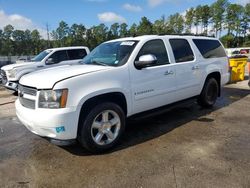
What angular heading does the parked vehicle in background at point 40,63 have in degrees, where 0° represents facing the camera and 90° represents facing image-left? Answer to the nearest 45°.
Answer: approximately 45°

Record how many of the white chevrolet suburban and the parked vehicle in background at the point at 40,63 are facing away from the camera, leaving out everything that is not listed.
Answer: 0

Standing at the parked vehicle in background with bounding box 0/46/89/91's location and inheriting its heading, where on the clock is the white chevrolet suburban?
The white chevrolet suburban is roughly at 10 o'clock from the parked vehicle in background.

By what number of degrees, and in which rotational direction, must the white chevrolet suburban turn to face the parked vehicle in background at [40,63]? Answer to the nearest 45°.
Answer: approximately 90° to its right

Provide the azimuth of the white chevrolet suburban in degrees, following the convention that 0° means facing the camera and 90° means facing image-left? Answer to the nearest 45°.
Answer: approximately 45°
